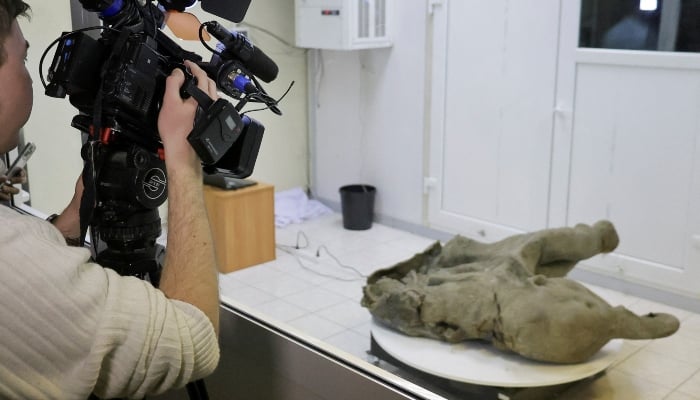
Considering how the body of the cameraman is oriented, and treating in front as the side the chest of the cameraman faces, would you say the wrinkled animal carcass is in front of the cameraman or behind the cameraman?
in front

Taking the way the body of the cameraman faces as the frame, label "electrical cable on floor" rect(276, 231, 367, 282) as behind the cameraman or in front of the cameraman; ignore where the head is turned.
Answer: in front

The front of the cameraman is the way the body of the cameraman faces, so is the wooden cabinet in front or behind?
in front

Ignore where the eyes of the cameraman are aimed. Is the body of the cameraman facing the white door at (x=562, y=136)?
yes

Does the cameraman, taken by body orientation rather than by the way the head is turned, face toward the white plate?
yes

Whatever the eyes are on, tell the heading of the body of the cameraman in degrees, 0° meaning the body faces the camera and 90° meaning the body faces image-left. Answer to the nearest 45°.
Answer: approximately 225°
